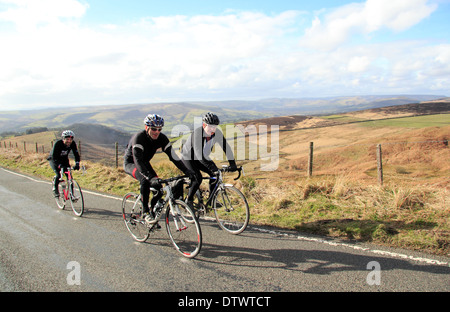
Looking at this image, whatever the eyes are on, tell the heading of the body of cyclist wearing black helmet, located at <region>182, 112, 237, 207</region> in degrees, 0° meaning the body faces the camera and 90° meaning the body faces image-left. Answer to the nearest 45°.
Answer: approximately 315°

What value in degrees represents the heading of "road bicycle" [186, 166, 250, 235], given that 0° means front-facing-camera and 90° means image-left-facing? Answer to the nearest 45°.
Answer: approximately 315°

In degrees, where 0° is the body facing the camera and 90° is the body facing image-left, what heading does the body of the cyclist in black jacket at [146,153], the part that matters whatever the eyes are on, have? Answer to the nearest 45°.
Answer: approximately 315°

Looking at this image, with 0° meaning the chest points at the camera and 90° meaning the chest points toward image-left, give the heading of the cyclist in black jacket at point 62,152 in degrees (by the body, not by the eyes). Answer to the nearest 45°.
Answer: approximately 315°

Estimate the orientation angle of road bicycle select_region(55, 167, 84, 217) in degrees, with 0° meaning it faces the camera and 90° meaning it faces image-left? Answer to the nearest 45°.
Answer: approximately 315°

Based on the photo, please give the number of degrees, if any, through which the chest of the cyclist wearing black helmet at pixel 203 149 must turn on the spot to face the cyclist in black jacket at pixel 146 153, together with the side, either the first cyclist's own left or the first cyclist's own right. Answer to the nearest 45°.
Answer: approximately 90° to the first cyclist's own right
